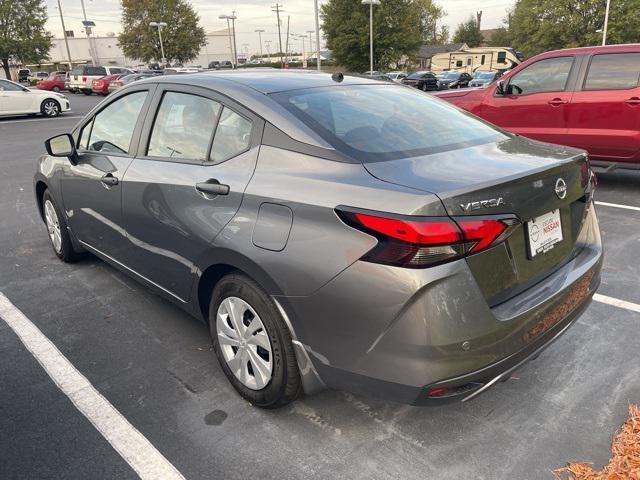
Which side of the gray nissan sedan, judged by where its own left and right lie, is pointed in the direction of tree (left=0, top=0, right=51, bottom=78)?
front

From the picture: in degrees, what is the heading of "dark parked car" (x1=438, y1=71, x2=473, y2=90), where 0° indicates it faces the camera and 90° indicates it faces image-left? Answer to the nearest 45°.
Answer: approximately 45°

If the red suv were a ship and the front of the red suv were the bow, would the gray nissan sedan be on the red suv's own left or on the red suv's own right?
on the red suv's own left

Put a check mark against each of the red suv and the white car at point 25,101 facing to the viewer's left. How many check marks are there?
1

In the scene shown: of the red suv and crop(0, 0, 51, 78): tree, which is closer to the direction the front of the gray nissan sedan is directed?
the tree

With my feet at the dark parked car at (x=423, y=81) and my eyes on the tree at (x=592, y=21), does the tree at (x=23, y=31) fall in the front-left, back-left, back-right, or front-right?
back-left

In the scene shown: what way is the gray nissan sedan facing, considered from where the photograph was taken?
facing away from the viewer and to the left of the viewer

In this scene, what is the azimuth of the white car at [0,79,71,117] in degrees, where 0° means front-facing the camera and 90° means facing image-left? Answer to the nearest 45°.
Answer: approximately 270°

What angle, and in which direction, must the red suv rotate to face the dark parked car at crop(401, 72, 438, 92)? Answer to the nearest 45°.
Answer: approximately 90° to its right

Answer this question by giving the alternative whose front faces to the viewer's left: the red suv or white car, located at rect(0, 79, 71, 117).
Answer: the red suv

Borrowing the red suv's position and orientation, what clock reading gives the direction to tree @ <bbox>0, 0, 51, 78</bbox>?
The tree is roughly at 1 o'clock from the red suv.

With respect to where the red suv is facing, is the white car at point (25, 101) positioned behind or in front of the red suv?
in front

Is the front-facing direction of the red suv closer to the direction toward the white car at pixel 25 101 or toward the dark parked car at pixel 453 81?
the white car

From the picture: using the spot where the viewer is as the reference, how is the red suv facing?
facing to the left of the viewer

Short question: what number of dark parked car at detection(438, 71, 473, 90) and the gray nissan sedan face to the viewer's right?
0
